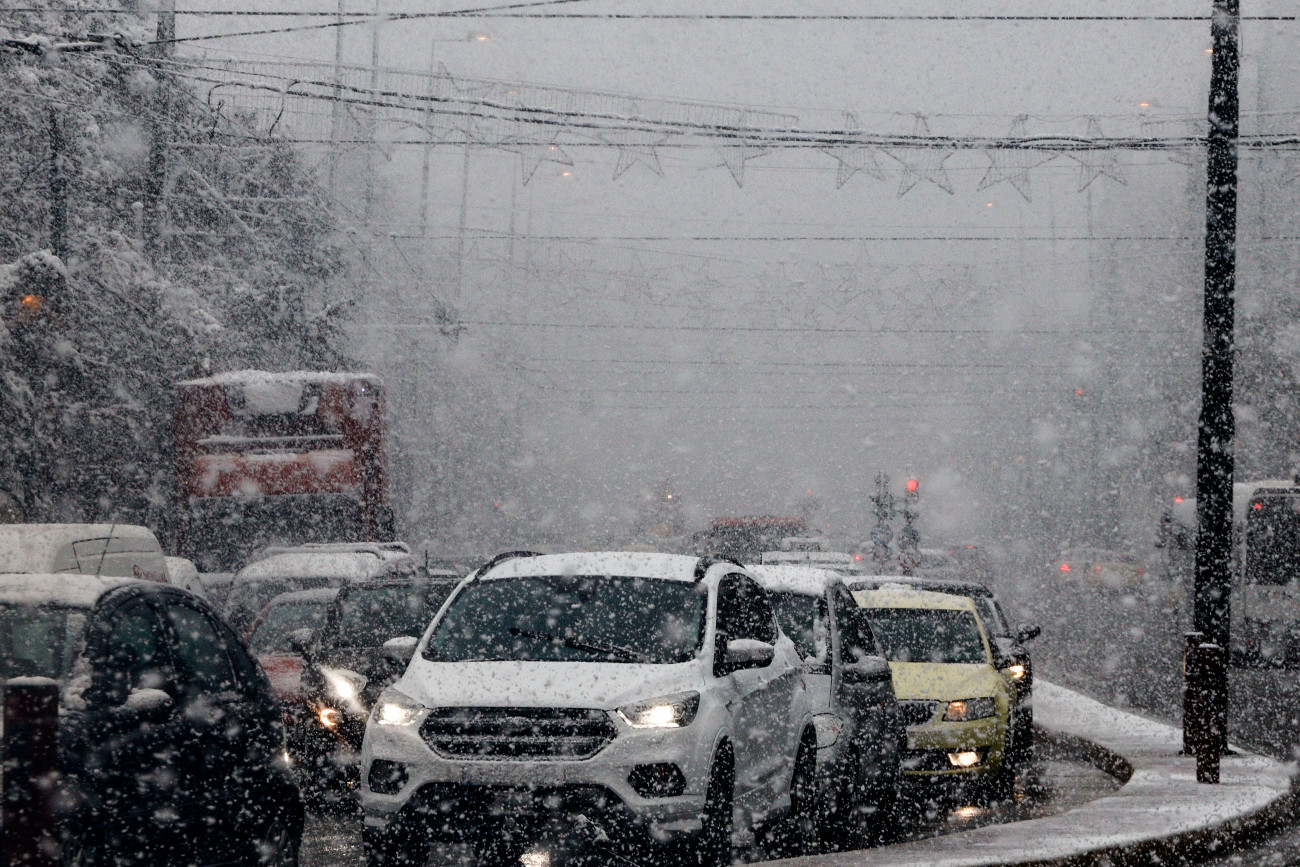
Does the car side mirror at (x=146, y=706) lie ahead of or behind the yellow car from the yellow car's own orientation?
ahead

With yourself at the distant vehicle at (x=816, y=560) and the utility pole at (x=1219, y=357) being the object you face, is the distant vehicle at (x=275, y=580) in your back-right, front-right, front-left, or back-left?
front-right

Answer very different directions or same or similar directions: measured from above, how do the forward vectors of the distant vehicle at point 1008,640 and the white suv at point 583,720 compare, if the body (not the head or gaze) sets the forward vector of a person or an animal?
same or similar directions

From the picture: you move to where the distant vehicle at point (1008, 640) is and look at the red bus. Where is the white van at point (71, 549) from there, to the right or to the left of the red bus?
left

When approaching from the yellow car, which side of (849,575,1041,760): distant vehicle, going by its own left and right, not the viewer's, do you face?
front

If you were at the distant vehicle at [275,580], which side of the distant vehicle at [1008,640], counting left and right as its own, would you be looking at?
right

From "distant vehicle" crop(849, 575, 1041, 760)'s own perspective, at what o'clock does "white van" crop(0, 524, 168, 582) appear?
The white van is roughly at 2 o'clock from the distant vehicle.

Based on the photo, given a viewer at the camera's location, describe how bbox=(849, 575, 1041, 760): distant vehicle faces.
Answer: facing the viewer

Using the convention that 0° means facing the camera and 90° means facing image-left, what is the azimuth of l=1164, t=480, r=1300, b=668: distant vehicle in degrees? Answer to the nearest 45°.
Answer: approximately 180°

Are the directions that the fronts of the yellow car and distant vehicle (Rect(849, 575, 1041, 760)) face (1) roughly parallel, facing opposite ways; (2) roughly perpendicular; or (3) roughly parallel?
roughly parallel
